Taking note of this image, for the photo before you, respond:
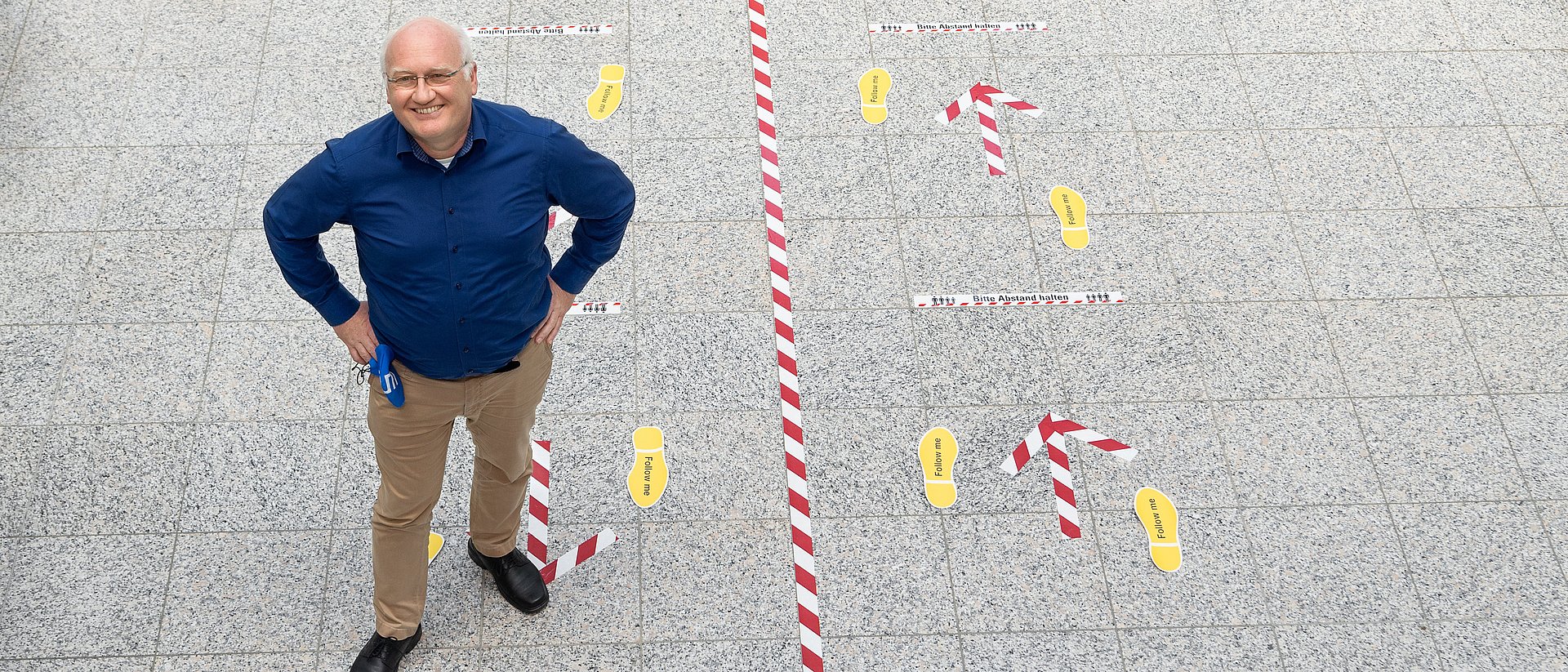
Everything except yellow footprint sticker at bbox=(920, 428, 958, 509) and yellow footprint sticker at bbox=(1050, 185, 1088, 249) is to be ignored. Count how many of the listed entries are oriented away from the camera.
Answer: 2

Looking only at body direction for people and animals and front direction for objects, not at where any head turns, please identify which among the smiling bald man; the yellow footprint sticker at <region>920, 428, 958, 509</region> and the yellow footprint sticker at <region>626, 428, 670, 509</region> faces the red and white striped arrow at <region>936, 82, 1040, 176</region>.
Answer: the yellow footprint sticker at <region>920, 428, 958, 509</region>

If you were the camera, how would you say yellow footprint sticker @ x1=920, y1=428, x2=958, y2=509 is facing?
facing away from the viewer

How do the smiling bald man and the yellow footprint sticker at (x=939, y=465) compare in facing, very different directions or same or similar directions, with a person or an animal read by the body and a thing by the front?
very different directions

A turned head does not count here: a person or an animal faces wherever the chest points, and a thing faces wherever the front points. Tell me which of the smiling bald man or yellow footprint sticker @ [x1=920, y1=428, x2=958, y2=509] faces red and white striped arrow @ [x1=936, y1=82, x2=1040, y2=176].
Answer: the yellow footprint sticker

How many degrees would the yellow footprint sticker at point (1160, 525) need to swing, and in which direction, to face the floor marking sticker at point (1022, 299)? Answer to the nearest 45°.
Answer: approximately 45° to its left

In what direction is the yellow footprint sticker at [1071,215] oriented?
away from the camera

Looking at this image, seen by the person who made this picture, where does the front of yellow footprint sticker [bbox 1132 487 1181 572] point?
facing away from the viewer

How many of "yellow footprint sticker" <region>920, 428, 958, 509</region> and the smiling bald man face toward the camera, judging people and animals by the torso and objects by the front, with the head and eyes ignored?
1

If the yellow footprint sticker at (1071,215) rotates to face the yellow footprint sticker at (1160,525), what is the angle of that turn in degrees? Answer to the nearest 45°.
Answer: approximately 180°

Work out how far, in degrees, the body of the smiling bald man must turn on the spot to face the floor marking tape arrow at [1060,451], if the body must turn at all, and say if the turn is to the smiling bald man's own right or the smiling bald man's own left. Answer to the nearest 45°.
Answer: approximately 90° to the smiling bald man's own left

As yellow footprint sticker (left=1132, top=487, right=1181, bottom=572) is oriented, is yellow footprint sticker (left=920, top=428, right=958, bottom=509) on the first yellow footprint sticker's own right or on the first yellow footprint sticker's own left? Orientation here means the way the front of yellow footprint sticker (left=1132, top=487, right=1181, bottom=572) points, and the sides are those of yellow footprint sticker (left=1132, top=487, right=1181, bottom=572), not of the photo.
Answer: on the first yellow footprint sticker's own left

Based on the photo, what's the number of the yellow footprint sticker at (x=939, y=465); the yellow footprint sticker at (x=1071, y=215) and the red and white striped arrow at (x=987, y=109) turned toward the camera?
0

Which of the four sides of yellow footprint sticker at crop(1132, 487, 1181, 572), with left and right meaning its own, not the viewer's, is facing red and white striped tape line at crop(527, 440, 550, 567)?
left

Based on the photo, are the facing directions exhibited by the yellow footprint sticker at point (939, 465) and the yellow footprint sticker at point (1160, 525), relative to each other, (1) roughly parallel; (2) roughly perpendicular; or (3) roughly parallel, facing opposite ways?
roughly parallel

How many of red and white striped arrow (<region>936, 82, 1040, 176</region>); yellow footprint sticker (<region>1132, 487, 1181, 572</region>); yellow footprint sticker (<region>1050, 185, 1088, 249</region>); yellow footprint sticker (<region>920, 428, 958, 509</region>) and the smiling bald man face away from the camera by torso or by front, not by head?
4

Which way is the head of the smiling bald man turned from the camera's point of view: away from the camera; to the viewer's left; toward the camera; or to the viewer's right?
toward the camera

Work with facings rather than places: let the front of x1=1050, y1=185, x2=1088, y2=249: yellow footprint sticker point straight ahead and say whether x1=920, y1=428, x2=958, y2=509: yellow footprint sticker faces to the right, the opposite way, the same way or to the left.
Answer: the same way
